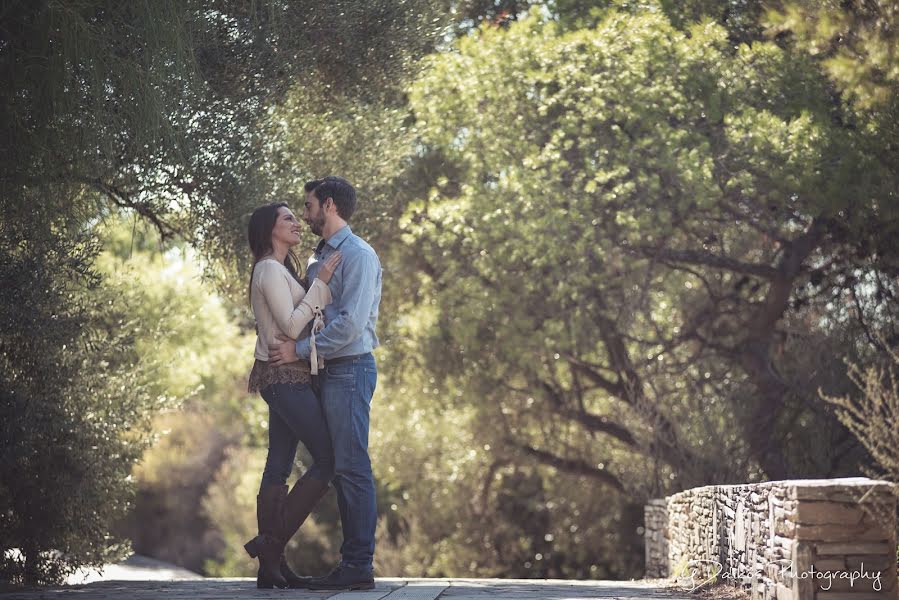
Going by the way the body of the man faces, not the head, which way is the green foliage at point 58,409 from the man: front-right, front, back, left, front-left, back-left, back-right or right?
front-right

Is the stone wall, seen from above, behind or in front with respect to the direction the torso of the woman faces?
in front

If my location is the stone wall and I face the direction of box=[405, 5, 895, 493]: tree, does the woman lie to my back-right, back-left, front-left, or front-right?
front-left

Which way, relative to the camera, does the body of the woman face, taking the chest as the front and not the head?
to the viewer's right

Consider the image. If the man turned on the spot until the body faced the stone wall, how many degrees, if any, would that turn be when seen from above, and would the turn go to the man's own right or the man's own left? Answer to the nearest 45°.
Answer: approximately 135° to the man's own left

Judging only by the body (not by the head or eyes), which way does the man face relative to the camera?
to the viewer's left

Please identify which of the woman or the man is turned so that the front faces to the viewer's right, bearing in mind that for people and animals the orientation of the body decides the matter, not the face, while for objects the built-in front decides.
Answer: the woman

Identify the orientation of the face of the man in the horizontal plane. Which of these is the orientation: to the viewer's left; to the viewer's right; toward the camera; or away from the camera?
to the viewer's left

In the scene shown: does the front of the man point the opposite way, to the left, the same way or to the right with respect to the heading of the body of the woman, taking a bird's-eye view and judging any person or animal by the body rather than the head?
the opposite way

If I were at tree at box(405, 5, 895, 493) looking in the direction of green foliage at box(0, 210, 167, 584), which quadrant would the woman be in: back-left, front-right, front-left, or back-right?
front-left

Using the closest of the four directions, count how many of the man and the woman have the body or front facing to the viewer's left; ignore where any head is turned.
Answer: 1

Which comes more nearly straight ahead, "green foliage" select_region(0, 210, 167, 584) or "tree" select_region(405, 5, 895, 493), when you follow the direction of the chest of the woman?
the tree

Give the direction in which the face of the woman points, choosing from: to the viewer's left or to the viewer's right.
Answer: to the viewer's right

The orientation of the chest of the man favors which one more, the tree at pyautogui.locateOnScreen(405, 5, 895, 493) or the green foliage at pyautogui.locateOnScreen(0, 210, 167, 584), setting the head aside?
the green foliage
